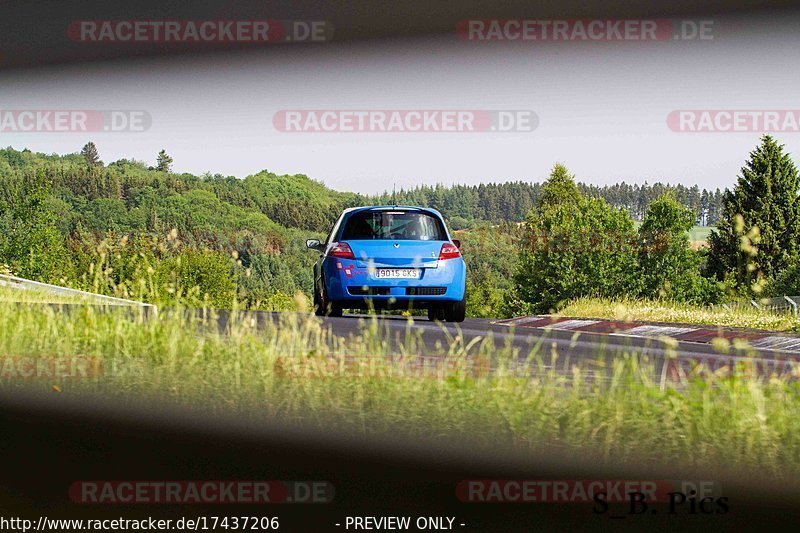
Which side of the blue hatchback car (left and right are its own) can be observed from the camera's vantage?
back

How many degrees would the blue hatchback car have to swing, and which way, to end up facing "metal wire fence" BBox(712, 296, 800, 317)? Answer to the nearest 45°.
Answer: approximately 45° to its right

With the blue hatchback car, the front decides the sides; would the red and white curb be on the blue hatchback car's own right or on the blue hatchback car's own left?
on the blue hatchback car's own right
